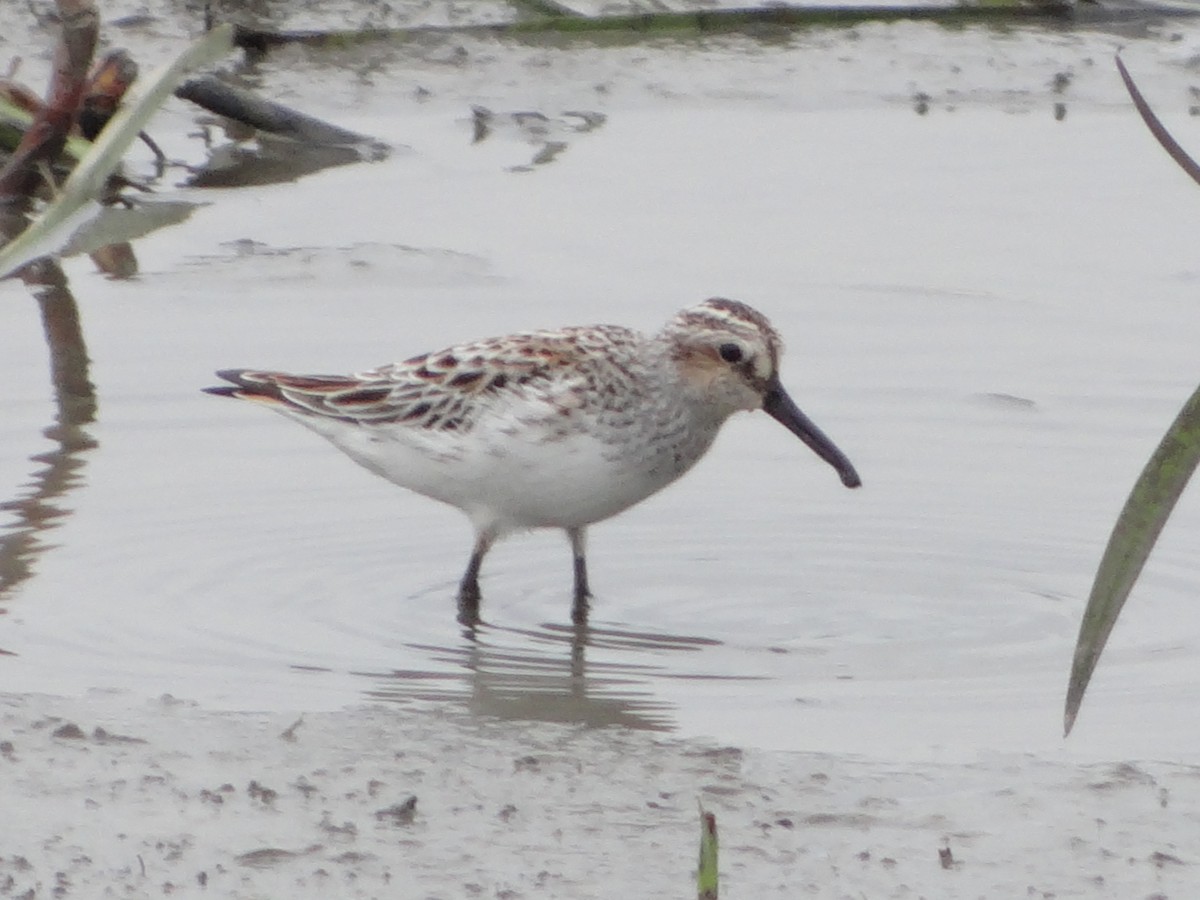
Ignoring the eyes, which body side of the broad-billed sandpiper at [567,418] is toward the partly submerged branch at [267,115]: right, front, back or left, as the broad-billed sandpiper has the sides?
left

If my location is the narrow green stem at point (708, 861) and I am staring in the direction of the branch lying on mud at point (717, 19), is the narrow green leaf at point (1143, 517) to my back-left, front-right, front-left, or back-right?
front-right

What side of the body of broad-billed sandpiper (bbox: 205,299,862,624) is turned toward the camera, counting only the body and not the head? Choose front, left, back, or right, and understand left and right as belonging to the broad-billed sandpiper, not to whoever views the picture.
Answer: right

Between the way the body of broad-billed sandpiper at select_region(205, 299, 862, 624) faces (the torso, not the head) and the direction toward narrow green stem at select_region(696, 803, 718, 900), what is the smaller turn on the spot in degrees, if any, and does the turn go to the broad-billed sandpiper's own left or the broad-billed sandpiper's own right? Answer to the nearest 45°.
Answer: approximately 90° to the broad-billed sandpiper's own right

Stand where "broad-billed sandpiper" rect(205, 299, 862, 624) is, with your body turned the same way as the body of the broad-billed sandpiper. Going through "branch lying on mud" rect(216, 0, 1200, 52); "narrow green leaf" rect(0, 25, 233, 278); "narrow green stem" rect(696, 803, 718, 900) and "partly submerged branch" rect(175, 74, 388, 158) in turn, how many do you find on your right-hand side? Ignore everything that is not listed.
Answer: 1

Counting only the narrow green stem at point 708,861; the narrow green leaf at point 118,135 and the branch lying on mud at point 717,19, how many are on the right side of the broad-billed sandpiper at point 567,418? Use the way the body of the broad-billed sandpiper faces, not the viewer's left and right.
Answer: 1

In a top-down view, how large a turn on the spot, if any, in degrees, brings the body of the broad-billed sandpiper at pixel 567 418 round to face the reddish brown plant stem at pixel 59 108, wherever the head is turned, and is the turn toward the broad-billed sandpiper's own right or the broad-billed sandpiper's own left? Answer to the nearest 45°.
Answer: approximately 135° to the broad-billed sandpiper's own left

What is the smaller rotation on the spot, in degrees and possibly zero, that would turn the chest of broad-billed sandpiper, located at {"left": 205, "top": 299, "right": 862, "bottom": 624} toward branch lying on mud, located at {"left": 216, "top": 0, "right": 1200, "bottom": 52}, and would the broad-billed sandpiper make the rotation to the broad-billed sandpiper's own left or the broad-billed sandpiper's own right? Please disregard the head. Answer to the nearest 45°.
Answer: approximately 90° to the broad-billed sandpiper's own left

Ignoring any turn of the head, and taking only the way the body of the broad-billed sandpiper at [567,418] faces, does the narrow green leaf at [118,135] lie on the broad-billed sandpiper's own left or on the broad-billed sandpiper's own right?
on the broad-billed sandpiper's own left

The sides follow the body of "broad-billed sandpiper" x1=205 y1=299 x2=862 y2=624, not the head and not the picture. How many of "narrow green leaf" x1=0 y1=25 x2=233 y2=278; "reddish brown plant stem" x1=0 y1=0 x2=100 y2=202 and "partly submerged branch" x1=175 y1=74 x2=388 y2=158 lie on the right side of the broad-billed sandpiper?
0
